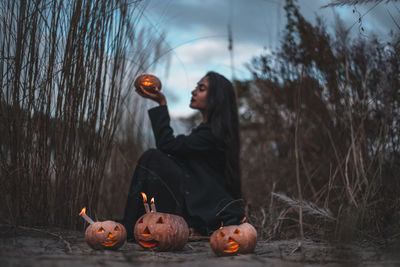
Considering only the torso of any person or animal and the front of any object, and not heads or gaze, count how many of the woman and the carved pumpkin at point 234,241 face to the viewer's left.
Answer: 1

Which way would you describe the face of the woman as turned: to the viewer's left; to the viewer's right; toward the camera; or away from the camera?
to the viewer's left

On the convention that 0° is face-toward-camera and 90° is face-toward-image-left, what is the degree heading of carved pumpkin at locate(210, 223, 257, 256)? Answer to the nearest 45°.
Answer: approximately 0°

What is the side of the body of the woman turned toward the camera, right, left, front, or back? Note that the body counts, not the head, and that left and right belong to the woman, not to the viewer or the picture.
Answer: left

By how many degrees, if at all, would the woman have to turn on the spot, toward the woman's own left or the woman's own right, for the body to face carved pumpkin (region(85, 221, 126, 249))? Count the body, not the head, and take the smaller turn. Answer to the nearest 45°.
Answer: approximately 45° to the woman's own left

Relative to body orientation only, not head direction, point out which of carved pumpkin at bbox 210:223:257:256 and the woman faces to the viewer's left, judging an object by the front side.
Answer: the woman

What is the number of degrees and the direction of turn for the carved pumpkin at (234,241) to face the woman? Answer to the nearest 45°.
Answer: approximately 180°

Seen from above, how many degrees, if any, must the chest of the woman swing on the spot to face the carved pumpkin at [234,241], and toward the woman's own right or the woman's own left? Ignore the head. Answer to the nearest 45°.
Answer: approximately 90° to the woman's own left

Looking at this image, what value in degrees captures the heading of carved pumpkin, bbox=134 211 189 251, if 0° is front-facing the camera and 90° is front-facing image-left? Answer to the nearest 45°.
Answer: approximately 45°

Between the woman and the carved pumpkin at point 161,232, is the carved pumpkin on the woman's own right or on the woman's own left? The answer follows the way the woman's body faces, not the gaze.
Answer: on the woman's own left
